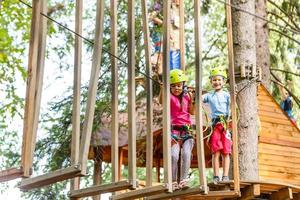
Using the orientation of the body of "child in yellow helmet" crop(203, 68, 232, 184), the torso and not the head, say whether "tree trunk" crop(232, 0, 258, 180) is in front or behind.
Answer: behind

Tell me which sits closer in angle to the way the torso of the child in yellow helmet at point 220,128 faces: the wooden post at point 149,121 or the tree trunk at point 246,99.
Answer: the wooden post

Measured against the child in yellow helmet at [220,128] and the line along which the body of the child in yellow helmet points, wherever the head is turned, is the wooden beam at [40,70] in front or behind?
in front

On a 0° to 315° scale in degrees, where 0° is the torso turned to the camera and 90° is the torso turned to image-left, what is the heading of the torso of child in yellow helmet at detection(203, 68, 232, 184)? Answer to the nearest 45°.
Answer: approximately 0°

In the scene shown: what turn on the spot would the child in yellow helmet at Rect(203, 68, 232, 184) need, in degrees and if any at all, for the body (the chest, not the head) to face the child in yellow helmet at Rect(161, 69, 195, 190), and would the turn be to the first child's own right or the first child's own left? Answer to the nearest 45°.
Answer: approximately 45° to the first child's own right

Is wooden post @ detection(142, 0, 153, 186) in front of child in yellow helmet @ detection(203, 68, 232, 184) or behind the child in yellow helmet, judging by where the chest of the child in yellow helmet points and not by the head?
in front
